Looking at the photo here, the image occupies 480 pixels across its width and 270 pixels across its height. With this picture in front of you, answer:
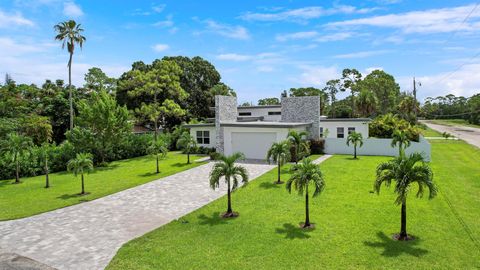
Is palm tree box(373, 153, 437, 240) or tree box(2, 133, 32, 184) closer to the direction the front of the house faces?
the palm tree

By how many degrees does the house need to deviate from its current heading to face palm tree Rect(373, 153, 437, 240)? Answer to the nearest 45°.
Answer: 0° — it already faces it

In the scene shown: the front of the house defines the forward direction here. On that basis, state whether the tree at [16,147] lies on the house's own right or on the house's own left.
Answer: on the house's own right

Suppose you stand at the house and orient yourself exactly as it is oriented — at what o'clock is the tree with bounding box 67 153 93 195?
The tree is roughly at 1 o'clock from the house.

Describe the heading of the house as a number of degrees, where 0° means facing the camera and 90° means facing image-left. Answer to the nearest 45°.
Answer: approximately 0°

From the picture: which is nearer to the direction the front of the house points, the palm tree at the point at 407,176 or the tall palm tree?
the palm tree

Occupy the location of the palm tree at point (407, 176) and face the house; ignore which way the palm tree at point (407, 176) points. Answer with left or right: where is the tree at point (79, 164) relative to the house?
left

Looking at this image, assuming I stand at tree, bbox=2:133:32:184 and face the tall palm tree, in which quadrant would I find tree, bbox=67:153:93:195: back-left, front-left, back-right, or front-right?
back-right

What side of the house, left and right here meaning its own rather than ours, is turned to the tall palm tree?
right
